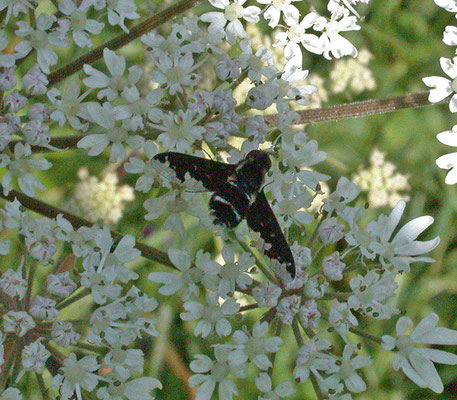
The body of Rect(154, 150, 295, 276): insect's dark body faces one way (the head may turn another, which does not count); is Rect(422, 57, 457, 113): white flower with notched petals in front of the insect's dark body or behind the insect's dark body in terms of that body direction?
in front

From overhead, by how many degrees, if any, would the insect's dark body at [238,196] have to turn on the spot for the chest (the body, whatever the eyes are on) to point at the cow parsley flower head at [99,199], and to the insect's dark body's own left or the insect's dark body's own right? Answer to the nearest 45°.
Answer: approximately 90° to the insect's dark body's own left

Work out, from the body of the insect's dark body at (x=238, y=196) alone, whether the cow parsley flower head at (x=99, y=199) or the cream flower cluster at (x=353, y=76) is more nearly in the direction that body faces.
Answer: the cream flower cluster

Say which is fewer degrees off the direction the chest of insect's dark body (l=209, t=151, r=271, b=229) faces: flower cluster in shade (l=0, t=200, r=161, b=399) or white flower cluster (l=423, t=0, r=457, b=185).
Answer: the white flower cluster

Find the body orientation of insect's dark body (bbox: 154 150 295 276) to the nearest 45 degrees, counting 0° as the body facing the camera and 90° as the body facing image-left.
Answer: approximately 225°

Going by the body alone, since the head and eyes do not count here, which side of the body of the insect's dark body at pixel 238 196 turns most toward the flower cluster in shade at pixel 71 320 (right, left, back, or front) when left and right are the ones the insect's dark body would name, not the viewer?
back

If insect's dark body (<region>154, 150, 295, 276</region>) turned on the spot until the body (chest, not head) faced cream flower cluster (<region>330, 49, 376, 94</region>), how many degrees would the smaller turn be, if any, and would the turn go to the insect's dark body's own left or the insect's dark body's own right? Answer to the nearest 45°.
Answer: approximately 45° to the insect's dark body's own left

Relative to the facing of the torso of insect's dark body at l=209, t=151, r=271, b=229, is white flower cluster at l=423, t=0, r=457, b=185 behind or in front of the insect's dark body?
in front
